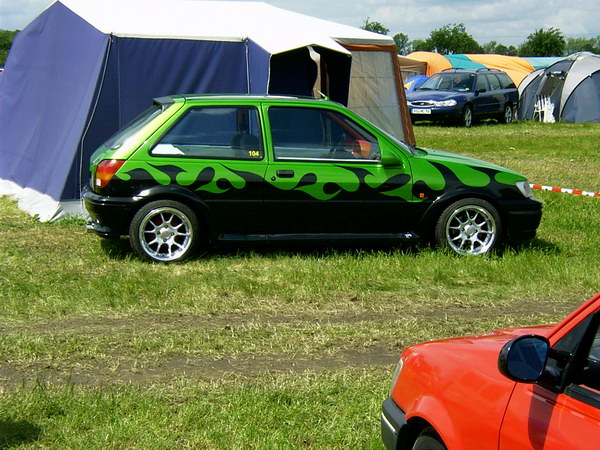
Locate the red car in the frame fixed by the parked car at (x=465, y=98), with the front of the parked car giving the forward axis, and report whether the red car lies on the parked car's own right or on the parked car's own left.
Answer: on the parked car's own left

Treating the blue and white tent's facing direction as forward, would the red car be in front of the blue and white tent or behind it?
in front

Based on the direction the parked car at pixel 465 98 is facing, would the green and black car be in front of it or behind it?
in front

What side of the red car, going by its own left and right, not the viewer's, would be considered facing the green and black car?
front

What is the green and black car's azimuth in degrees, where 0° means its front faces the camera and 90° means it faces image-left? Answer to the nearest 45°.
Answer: approximately 270°

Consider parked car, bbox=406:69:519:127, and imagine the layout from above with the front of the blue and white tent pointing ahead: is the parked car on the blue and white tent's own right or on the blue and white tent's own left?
on the blue and white tent's own left

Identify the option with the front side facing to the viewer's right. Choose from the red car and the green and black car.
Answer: the green and black car

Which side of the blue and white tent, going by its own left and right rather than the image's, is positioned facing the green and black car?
front

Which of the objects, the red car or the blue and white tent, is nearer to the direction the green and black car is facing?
the red car

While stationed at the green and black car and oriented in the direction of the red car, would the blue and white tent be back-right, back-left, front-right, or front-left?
back-right

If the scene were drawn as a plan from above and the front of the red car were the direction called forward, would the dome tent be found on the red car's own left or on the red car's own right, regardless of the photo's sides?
on the red car's own right

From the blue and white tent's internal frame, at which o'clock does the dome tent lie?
The dome tent is roughly at 9 o'clock from the blue and white tent.

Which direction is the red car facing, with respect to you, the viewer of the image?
facing away from the viewer and to the left of the viewer

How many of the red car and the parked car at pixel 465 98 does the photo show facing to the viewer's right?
0

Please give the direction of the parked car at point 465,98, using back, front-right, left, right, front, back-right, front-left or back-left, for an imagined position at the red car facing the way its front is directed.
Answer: front-right

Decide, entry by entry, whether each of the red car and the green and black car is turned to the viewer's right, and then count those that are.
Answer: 1
